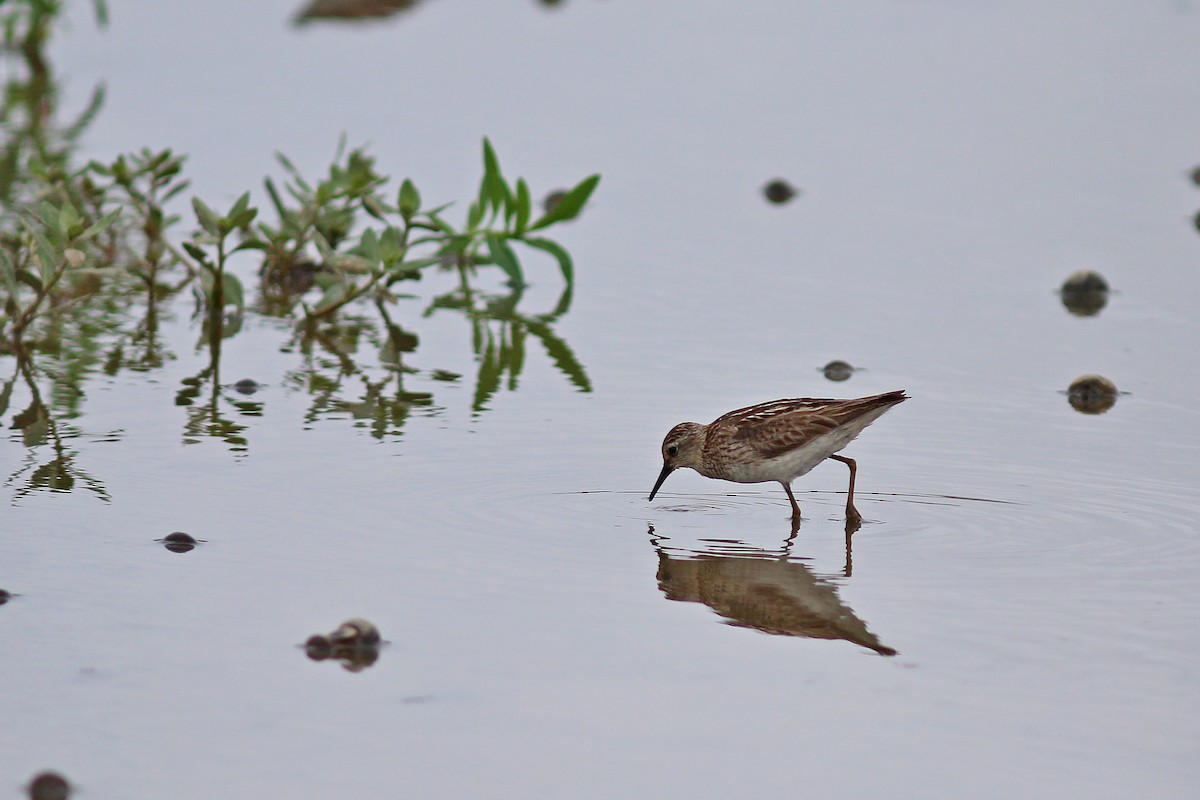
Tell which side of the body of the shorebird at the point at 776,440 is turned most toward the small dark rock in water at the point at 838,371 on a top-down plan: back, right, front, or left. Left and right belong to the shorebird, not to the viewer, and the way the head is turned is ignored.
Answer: right

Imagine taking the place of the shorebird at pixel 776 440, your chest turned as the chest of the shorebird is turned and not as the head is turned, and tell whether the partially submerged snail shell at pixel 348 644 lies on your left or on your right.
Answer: on your left

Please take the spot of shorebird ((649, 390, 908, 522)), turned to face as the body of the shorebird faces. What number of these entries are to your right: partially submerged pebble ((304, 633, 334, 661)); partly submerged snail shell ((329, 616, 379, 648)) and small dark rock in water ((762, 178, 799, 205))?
1

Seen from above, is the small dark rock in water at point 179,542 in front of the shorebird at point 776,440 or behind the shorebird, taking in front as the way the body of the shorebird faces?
in front

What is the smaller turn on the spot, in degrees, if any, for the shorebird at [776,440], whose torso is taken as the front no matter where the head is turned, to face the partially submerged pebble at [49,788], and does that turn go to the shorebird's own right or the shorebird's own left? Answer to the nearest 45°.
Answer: approximately 45° to the shorebird's own left

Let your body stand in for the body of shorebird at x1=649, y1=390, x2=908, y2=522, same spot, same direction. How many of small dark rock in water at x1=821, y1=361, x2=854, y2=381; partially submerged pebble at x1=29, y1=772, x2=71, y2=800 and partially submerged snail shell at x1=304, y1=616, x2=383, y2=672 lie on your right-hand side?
1

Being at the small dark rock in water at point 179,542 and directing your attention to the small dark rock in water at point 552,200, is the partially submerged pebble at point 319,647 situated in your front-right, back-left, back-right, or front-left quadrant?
back-right

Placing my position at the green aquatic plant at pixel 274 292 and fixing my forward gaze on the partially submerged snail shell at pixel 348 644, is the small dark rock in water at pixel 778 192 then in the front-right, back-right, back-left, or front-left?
back-left

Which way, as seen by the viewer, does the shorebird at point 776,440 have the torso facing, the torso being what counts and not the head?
to the viewer's left

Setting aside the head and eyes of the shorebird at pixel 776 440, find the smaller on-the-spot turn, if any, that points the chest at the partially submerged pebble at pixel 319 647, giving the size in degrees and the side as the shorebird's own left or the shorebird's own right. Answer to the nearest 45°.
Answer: approximately 45° to the shorebird's own left

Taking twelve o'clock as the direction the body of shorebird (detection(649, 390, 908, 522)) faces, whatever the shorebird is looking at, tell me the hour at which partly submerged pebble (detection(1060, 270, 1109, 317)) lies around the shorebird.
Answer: The partly submerged pebble is roughly at 4 o'clock from the shorebird.

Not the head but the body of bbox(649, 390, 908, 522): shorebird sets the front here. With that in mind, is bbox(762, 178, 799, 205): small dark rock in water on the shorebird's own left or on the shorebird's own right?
on the shorebird's own right

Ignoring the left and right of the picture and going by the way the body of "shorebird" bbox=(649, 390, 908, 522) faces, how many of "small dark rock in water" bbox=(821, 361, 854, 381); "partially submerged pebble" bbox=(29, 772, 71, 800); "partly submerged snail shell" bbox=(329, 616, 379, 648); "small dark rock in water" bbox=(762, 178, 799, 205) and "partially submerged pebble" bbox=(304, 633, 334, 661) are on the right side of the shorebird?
2
